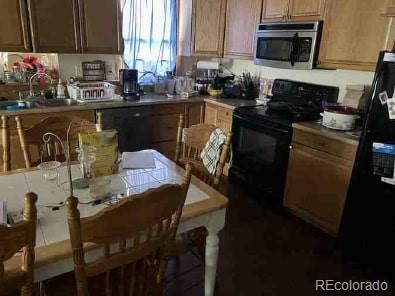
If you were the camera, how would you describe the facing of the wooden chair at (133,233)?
facing away from the viewer and to the left of the viewer

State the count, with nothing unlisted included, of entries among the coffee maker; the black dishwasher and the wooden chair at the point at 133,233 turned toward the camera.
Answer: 2

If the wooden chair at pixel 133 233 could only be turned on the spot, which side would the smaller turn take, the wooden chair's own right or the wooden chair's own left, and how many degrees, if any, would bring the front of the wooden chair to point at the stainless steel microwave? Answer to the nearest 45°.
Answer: approximately 90° to the wooden chair's own right

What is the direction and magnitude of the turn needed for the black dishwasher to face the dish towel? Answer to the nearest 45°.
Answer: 0° — it already faces it

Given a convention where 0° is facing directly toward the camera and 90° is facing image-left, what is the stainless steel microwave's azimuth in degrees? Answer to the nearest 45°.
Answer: approximately 45°

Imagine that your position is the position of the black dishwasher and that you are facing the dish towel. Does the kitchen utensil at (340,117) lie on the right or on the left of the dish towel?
left

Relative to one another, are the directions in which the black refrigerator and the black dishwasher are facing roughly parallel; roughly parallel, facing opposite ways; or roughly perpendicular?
roughly perpendicular

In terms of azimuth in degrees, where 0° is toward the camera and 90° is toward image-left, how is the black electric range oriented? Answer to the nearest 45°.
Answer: approximately 45°

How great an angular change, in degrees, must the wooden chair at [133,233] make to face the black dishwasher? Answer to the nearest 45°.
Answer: approximately 45° to its right

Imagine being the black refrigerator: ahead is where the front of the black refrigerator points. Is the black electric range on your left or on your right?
on your right

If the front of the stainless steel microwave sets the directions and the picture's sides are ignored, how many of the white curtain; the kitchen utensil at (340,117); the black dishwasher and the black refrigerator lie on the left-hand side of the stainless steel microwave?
2
